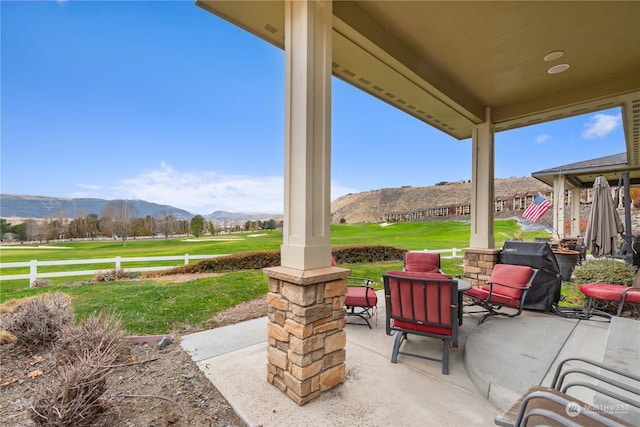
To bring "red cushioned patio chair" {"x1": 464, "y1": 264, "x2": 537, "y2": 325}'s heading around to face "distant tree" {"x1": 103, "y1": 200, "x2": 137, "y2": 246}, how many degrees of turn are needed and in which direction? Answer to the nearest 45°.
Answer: approximately 45° to its right

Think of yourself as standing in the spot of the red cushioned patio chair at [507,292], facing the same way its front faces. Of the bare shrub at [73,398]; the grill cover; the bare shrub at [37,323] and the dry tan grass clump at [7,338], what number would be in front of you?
3

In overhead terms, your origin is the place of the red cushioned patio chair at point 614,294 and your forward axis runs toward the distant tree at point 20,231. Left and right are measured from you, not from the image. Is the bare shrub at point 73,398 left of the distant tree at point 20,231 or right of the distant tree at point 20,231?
left

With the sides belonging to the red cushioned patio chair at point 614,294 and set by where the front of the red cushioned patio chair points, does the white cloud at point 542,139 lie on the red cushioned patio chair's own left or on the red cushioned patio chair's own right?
on the red cushioned patio chair's own right

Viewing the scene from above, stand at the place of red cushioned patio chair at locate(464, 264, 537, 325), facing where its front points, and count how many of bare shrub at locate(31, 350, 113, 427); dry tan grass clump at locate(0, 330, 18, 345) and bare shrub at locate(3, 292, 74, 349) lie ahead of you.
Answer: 3

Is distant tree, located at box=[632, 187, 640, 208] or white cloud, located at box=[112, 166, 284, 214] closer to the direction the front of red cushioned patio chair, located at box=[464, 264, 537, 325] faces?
the white cloud

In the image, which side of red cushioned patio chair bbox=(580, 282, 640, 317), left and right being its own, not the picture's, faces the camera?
left

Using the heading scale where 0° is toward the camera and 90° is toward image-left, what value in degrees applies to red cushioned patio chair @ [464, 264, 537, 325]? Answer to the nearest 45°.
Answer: approximately 45°
